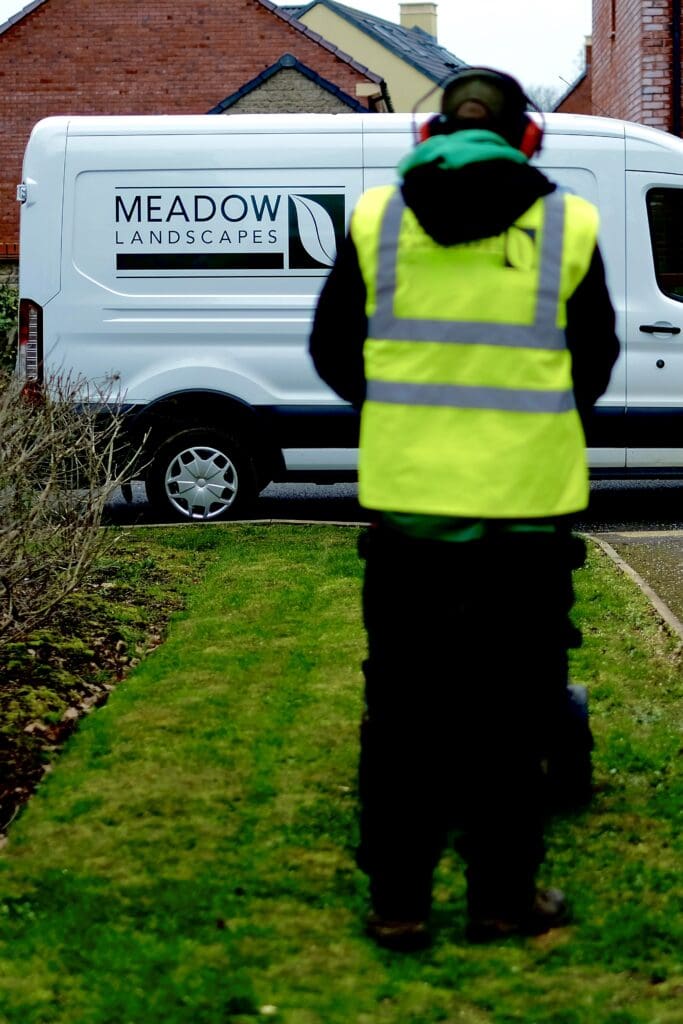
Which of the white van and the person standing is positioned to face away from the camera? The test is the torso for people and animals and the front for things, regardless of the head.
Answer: the person standing

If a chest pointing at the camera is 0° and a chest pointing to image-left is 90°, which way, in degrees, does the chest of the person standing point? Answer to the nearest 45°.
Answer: approximately 180°

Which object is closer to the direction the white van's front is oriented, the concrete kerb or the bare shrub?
the concrete kerb

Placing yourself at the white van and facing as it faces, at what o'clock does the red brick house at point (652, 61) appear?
The red brick house is roughly at 10 o'clock from the white van.

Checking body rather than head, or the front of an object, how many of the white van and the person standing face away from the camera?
1

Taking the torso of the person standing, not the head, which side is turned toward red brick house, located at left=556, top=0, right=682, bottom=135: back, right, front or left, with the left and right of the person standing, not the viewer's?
front

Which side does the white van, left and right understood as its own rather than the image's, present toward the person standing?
right

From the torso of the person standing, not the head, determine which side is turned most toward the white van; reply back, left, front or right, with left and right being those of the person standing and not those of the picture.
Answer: front

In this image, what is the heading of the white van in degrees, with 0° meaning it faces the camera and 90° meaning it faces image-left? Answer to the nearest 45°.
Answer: approximately 270°

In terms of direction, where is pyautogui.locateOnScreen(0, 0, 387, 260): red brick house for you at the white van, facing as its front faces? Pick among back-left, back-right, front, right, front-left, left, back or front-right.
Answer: left

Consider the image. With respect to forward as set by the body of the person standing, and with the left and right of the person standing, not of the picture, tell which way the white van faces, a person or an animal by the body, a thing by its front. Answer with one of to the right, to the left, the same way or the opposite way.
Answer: to the right

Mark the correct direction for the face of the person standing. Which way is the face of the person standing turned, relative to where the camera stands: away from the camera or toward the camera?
away from the camera
